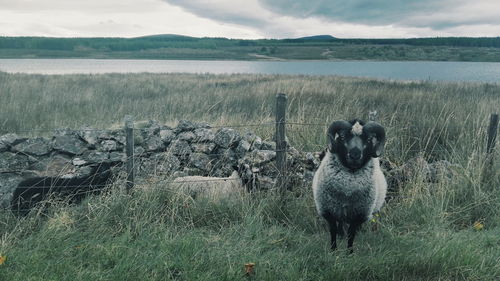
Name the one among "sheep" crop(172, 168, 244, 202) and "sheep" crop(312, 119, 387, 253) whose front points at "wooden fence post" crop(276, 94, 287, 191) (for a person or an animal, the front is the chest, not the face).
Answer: "sheep" crop(172, 168, 244, 202)

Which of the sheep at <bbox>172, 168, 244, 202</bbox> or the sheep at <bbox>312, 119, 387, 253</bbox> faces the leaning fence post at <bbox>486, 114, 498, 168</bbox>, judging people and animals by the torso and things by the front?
the sheep at <bbox>172, 168, 244, 202</bbox>

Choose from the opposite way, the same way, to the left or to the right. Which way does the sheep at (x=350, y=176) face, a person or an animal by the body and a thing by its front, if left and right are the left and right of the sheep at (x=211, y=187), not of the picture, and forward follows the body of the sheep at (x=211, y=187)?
to the right

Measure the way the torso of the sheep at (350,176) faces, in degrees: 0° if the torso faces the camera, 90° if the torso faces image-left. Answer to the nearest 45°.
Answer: approximately 0°

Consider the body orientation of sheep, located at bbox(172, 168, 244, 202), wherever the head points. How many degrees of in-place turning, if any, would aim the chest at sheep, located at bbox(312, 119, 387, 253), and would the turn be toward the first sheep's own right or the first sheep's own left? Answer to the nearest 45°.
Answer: approximately 45° to the first sheep's own right

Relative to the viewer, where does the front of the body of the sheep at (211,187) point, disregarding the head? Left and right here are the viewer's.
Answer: facing to the right of the viewer

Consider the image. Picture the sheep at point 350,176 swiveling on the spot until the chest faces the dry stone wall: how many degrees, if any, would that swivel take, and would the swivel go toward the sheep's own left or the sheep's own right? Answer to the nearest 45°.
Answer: approximately 135° to the sheep's own right

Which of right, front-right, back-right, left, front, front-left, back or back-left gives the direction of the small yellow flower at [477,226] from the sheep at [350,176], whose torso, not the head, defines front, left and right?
back-left

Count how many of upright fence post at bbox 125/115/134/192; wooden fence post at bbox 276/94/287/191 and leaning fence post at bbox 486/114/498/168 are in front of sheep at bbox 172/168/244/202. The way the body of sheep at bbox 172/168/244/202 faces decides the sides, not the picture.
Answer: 2

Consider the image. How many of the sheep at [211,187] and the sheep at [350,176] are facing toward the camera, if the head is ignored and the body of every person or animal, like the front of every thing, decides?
1

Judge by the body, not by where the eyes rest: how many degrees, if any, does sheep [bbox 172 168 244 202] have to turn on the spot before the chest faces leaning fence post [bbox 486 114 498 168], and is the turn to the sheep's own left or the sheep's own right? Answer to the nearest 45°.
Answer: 0° — it already faces it
